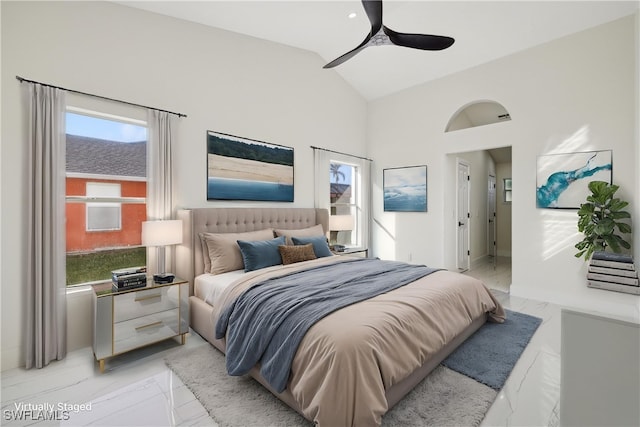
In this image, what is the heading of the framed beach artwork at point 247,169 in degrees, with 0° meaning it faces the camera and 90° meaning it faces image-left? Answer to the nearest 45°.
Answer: approximately 315°

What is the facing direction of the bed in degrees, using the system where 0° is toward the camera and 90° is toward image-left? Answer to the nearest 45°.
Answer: approximately 315°

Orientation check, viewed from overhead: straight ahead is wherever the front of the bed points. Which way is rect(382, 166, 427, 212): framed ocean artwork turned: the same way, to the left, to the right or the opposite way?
to the right

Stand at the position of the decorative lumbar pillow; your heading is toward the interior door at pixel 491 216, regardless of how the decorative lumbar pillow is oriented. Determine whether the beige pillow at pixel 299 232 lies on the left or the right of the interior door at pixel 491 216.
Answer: left

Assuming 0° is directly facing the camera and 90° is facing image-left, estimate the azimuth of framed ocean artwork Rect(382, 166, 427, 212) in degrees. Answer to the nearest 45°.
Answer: approximately 45°

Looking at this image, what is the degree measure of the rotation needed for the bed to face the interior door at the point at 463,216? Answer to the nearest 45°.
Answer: approximately 90° to its left

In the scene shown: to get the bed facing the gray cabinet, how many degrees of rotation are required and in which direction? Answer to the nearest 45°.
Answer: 0° — it already faces it

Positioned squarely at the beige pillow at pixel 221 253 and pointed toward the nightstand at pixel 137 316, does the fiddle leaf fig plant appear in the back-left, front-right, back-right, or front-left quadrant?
back-left

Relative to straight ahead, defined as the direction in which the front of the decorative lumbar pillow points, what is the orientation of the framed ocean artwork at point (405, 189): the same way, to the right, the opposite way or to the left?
to the right

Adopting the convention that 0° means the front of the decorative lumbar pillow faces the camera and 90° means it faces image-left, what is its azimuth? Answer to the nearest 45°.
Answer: approximately 315°

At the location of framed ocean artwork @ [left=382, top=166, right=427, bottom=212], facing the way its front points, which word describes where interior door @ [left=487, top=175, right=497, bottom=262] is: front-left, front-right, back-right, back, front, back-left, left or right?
back

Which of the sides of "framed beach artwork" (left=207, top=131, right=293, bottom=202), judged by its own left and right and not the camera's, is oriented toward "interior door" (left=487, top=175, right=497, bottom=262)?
left
